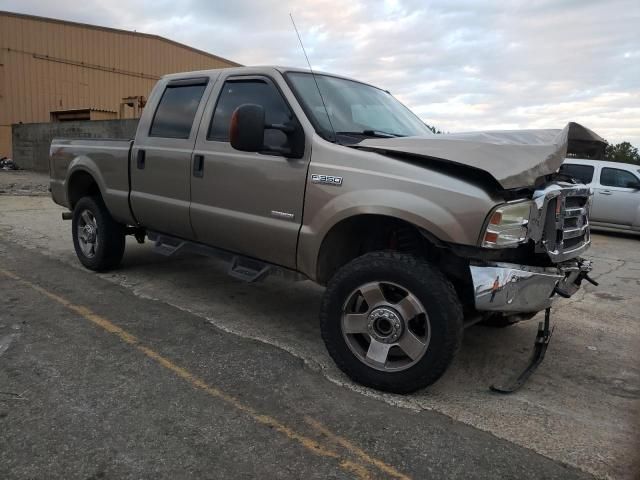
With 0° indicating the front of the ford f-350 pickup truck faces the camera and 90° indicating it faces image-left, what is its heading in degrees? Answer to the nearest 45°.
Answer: approximately 315°

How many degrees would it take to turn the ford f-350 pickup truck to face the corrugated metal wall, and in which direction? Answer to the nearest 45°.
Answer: approximately 180°

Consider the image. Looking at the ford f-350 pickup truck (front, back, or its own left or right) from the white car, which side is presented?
left
